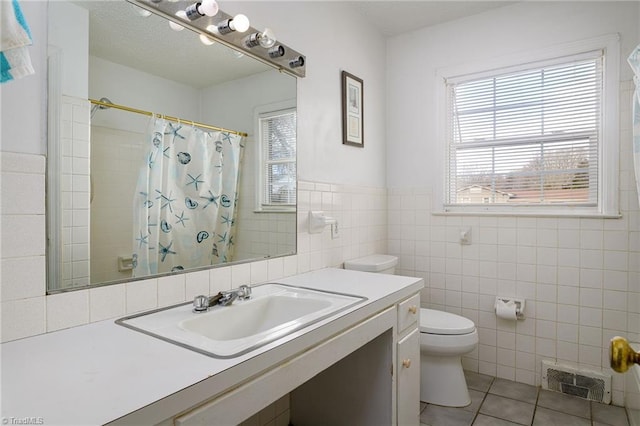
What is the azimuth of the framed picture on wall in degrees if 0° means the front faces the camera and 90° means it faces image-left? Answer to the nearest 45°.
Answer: approximately 315°

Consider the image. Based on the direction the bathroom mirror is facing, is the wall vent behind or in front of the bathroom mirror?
in front

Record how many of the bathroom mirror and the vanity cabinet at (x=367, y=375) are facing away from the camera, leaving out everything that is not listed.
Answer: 0

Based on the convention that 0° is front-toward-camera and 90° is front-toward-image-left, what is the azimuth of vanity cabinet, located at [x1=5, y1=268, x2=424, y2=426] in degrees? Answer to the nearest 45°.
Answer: approximately 315°

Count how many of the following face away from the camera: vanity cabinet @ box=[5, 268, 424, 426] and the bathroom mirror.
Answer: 0

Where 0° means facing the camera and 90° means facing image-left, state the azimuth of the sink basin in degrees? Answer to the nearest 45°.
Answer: approximately 315°

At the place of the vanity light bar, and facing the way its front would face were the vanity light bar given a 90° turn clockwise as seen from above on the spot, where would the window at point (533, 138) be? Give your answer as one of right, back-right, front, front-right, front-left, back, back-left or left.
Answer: back-left

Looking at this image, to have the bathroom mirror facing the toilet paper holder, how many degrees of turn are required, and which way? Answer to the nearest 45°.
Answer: approximately 45° to its left

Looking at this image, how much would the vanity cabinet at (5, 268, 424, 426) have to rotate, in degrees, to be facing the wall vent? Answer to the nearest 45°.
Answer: approximately 45° to its left

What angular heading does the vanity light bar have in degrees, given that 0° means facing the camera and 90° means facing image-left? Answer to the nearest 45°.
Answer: approximately 315°
